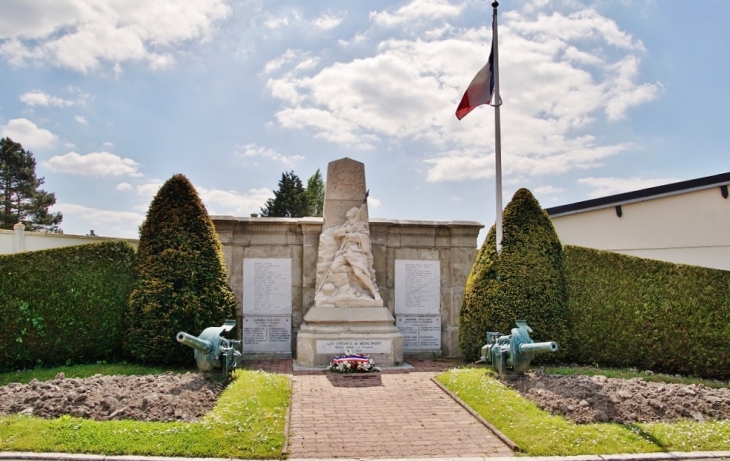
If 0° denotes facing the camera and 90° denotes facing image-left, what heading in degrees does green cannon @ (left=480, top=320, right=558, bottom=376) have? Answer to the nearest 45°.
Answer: approximately 315°

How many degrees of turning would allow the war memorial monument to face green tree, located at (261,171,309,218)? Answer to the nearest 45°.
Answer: approximately 180°

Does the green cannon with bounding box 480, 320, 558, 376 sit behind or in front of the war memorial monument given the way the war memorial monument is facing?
in front

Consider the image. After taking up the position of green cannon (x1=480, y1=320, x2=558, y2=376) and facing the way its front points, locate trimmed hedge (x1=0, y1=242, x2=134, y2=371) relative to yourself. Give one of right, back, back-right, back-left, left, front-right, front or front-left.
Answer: back-right

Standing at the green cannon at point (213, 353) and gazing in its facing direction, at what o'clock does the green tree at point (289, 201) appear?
The green tree is roughly at 5 o'clock from the green cannon.

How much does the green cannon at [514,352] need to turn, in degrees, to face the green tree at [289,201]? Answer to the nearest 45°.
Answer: approximately 180°

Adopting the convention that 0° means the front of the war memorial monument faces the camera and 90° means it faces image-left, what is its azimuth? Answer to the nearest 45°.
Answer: approximately 0°

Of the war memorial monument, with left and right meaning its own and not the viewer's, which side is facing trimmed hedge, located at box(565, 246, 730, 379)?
left

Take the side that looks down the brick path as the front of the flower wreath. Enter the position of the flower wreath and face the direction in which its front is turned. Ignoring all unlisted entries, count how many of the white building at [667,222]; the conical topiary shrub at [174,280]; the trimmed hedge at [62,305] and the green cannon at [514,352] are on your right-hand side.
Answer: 2

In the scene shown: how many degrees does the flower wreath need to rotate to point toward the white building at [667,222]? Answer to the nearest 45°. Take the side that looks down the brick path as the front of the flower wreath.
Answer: approximately 135° to its left
